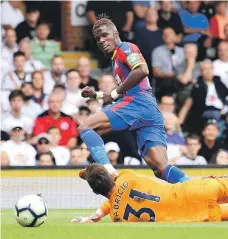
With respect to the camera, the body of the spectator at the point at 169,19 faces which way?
toward the camera

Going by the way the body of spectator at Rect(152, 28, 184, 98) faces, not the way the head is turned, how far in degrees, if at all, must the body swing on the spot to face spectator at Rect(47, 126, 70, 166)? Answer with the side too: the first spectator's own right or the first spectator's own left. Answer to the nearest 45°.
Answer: approximately 45° to the first spectator's own right

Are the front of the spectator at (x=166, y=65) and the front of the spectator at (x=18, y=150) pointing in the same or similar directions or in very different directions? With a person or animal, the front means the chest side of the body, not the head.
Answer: same or similar directions

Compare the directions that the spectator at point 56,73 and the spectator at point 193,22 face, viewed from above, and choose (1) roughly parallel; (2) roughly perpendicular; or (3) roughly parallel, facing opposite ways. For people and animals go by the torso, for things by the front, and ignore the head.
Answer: roughly parallel

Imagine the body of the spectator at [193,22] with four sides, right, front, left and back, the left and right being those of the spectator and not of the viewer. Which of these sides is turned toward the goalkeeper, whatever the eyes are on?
front

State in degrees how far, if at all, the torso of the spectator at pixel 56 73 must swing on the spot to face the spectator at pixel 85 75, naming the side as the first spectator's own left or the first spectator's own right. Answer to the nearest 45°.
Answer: approximately 90° to the first spectator's own left

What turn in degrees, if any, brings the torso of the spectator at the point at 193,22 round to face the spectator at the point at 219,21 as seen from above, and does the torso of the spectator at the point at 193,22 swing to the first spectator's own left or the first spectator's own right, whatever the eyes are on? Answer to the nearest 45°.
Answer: approximately 90° to the first spectator's own left

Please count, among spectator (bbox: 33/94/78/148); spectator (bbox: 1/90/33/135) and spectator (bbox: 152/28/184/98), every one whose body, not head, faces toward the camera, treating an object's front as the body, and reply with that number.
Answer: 3

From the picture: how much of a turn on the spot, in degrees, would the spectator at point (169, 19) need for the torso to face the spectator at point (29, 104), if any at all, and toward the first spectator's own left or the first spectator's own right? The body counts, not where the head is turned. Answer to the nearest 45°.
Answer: approximately 45° to the first spectator's own right

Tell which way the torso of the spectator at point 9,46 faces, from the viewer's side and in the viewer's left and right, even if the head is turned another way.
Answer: facing the viewer

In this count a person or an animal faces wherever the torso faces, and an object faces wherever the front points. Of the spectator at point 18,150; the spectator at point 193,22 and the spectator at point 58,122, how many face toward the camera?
3

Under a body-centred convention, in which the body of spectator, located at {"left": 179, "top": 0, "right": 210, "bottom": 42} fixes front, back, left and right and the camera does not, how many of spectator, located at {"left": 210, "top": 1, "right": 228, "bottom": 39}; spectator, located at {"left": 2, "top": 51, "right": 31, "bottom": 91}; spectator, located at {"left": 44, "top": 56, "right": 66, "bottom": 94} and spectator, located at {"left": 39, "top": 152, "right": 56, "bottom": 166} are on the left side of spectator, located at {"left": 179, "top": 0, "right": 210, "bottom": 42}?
1

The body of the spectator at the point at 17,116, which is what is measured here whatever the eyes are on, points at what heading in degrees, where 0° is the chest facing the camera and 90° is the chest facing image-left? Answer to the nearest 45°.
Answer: approximately 0°

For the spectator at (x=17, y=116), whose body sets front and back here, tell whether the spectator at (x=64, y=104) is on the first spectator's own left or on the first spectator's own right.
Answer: on the first spectator's own left

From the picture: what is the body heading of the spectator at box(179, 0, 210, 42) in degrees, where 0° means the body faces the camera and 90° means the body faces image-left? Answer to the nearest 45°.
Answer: approximately 0°

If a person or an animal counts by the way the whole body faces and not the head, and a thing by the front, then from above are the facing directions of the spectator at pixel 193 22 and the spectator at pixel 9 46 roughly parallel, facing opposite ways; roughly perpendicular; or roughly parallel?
roughly parallel

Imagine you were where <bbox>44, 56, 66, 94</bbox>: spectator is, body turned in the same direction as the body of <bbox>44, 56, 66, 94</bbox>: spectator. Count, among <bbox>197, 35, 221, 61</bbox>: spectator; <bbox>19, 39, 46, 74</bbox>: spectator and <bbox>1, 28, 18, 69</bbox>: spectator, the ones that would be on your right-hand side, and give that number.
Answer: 2
